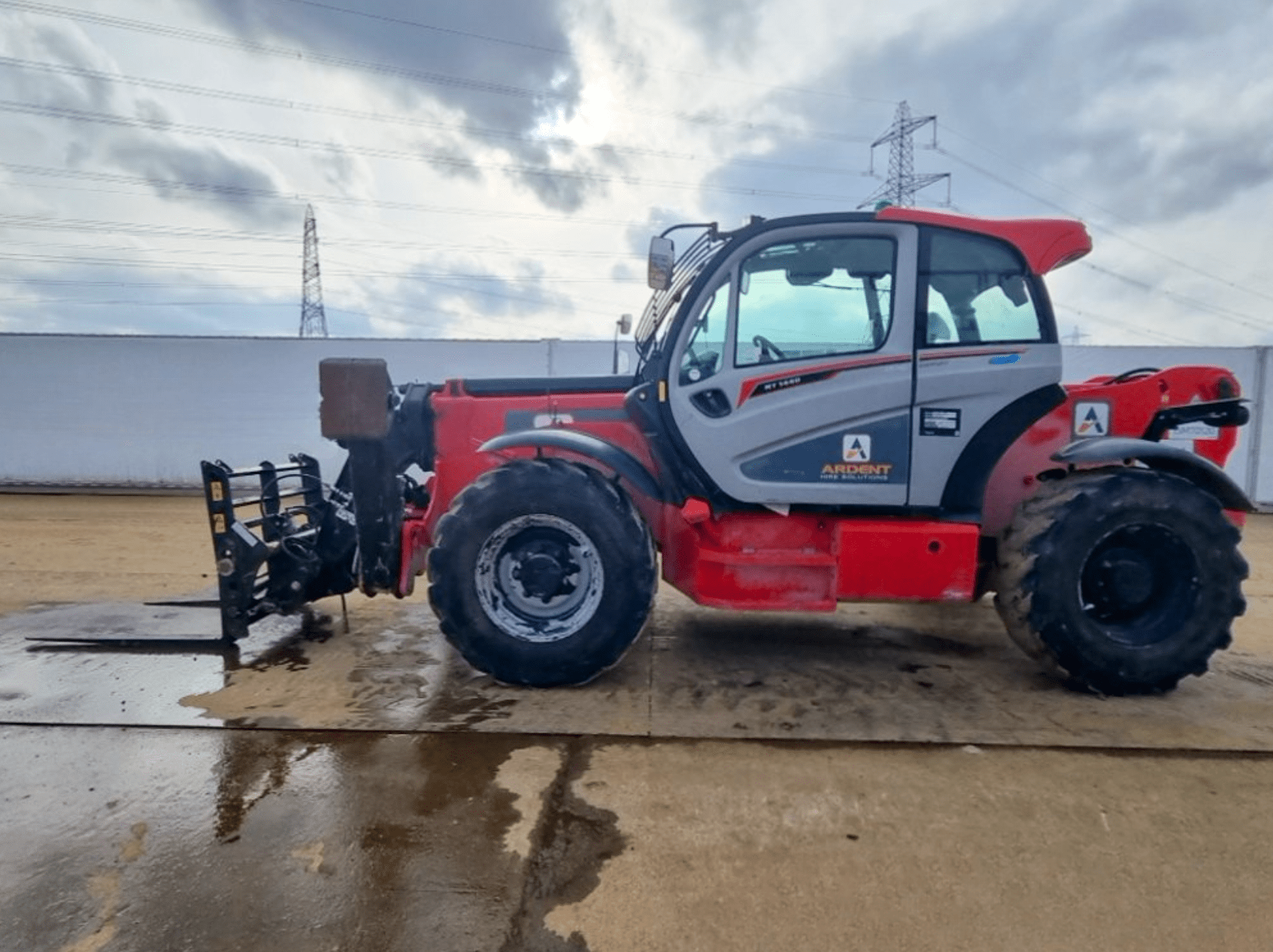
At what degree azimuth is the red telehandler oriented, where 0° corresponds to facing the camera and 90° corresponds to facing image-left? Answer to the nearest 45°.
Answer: approximately 90°
